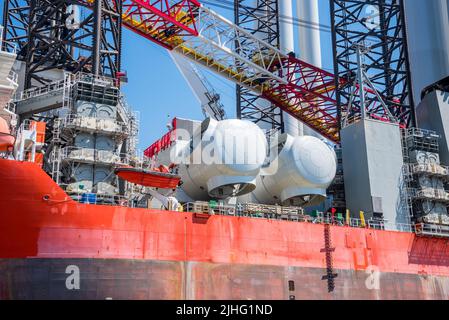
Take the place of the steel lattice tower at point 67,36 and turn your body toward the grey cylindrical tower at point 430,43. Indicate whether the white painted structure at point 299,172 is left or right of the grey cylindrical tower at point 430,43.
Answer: right

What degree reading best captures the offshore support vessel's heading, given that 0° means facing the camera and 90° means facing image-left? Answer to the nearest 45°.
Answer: approximately 90°
